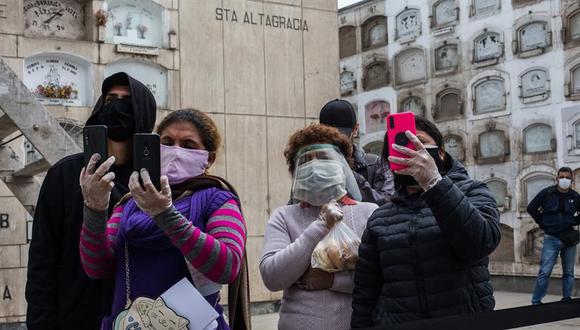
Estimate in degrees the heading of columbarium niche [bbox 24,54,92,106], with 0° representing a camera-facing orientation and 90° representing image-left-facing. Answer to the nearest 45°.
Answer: approximately 0°

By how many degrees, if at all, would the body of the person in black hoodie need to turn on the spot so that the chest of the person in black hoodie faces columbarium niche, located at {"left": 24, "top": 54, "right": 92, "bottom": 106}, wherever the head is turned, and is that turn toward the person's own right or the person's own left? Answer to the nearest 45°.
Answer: approximately 135° to the person's own right

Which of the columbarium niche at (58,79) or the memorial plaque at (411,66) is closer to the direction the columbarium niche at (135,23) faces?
the columbarium niche
